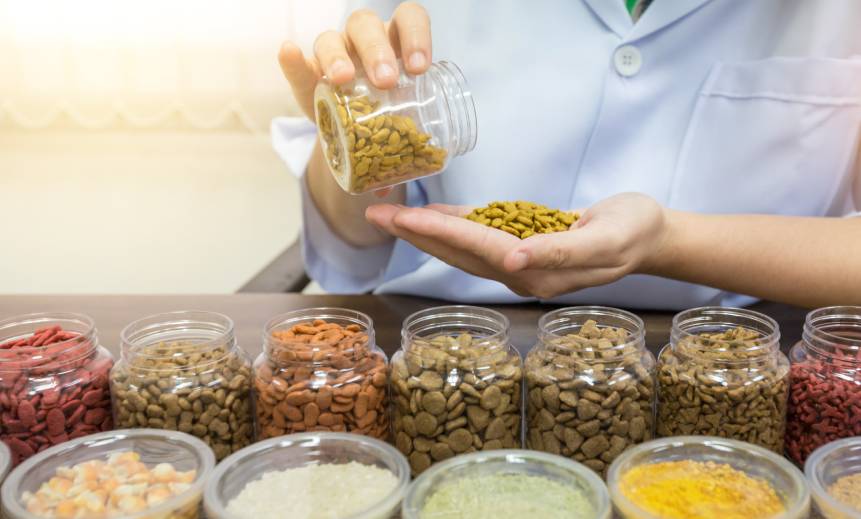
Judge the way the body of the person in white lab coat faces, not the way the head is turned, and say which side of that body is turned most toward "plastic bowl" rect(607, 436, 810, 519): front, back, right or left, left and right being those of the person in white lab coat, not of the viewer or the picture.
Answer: front

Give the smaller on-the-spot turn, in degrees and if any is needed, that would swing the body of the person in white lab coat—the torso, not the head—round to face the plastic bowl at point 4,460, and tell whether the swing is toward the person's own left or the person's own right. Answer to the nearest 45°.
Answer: approximately 45° to the person's own right

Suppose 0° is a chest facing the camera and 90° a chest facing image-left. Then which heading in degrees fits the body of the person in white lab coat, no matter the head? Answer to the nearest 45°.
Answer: approximately 0°

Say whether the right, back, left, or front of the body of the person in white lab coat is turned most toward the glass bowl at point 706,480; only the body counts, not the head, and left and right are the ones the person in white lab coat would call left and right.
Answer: front

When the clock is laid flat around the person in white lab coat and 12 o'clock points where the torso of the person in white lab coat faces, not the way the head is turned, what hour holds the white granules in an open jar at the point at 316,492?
The white granules in an open jar is roughly at 1 o'clock from the person in white lab coat.

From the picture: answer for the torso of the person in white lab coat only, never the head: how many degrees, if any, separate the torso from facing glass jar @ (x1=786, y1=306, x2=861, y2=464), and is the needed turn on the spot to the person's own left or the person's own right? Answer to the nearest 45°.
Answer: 0° — they already face it

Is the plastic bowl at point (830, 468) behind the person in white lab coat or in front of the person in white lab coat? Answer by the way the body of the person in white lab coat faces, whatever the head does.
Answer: in front

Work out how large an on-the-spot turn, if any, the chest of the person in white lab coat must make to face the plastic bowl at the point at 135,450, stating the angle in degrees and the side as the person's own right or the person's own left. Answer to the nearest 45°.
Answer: approximately 45° to the person's own right

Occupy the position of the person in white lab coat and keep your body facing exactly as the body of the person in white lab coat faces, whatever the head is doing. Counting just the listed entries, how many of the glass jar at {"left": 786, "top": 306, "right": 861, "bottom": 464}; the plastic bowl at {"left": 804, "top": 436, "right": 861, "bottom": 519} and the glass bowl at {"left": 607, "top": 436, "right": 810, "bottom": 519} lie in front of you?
3

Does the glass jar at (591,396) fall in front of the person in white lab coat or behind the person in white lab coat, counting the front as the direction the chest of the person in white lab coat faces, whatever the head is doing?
in front

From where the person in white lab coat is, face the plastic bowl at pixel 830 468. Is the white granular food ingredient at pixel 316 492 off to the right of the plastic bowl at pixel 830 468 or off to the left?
right

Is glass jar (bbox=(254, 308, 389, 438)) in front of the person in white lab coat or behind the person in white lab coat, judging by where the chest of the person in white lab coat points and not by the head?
in front
